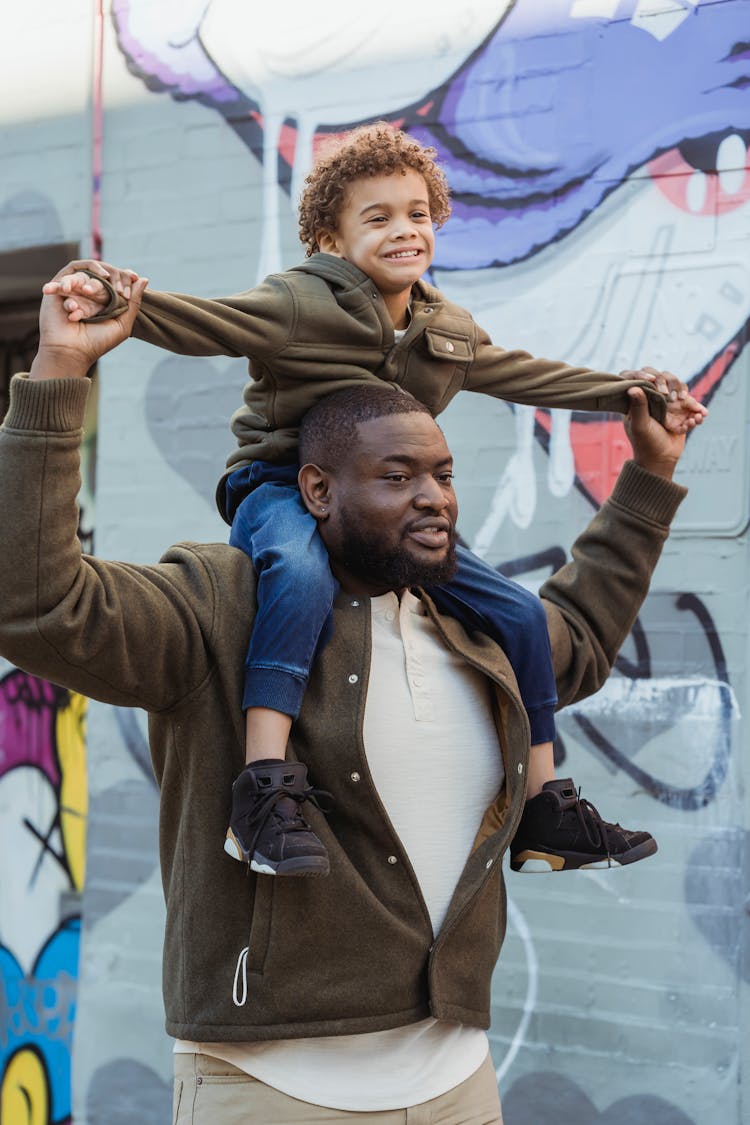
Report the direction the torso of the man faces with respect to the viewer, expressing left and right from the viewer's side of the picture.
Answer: facing the viewer and to the right of the viewer
